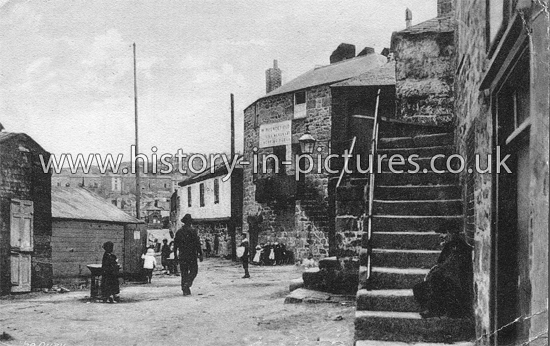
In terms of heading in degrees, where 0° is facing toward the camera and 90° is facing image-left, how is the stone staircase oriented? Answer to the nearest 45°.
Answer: approximately 0°

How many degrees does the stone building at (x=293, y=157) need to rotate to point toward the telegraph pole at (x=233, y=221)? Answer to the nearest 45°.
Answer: approximately 90° to its right

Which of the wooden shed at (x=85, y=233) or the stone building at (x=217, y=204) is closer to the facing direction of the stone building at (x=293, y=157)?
the wooden shed

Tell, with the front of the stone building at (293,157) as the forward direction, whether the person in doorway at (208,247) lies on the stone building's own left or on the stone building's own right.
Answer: on the stone building's own right

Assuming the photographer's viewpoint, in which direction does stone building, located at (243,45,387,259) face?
facing the viewer and to the left of the viewer

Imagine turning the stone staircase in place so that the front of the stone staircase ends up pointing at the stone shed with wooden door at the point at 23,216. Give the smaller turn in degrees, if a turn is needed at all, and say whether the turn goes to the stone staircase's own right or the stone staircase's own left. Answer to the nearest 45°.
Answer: approximately 135° to the stone staircase's own right
